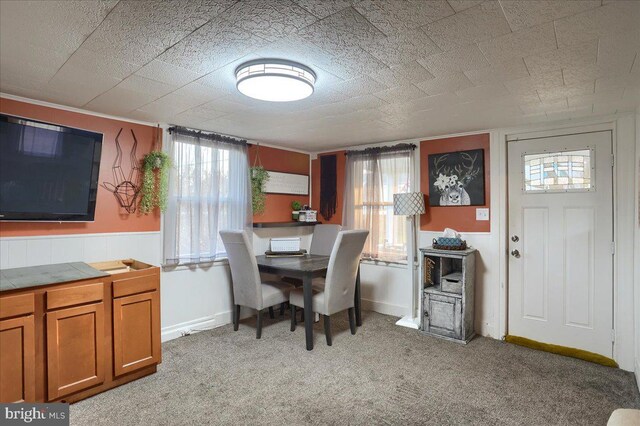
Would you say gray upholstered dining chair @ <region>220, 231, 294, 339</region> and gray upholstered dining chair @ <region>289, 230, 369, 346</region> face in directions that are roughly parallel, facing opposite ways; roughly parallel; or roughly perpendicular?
roughly perpendicular

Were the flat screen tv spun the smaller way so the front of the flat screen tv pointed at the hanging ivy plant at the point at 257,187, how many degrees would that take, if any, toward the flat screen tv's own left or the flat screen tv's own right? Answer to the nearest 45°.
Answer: approximately 45° to the flat screen tv's own left

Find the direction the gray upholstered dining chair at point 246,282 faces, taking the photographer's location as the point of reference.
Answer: facing away from the viewer and to the right of the viewer

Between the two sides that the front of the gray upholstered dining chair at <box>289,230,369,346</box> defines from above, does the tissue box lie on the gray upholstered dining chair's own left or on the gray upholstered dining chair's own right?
on the gray upholstered dining chair's own right

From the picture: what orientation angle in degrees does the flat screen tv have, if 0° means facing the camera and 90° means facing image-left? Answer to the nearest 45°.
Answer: approximately 315°

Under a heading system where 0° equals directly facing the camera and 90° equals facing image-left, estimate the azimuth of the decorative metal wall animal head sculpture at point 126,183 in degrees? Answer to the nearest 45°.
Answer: approximately 315°

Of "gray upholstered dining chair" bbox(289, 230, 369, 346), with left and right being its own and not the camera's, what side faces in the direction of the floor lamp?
right

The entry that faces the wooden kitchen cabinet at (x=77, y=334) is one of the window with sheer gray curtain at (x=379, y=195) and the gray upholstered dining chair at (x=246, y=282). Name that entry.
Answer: the window with sheer gray curtain

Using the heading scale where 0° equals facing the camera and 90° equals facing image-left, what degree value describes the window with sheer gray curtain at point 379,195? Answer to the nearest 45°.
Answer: approximately 45°

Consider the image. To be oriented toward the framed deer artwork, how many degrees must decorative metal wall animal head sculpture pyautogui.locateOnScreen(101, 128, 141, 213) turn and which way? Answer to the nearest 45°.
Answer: approximately 45° to its left

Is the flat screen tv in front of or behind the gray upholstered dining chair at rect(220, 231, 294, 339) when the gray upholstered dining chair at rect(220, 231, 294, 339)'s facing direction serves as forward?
behind
